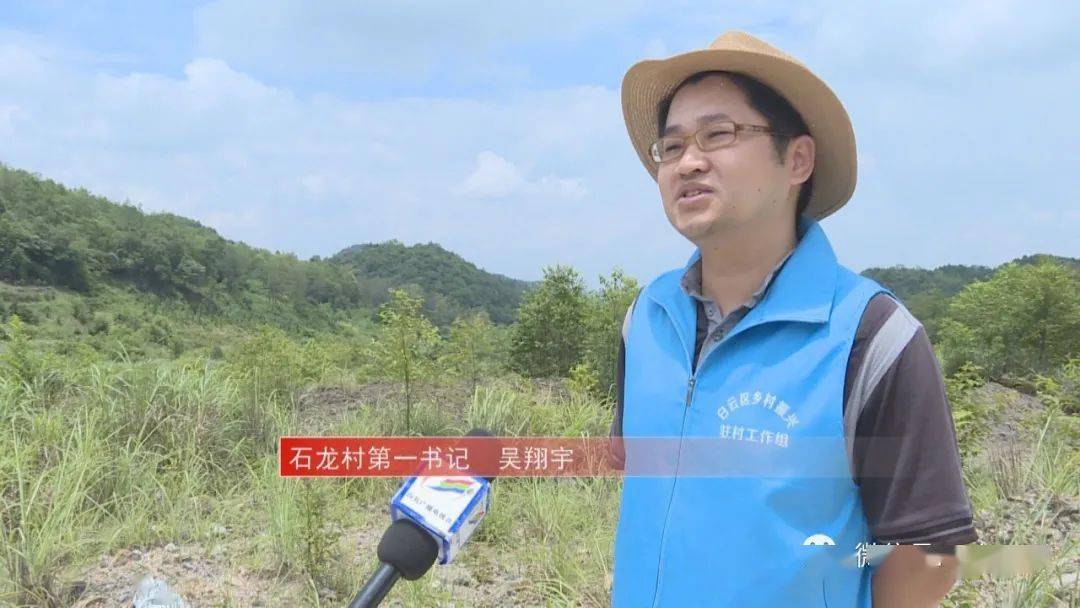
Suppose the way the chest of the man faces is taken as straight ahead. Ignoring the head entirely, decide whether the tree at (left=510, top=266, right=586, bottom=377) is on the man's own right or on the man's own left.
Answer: on the man's own right

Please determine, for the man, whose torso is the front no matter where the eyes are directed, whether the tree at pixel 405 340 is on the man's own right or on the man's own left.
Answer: on the man's own right

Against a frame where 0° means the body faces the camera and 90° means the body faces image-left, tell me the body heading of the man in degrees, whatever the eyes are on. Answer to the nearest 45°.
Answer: approximately 45°

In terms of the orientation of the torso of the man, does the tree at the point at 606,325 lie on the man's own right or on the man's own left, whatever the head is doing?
on the man's own right
